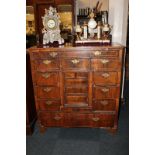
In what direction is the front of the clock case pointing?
toward the camera

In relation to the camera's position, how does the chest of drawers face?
facing the viewer
